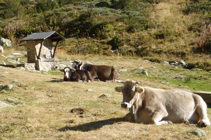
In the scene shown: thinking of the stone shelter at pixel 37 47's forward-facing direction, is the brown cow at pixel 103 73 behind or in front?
in front

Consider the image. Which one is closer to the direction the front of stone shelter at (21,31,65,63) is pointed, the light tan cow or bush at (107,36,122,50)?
the light tan cow

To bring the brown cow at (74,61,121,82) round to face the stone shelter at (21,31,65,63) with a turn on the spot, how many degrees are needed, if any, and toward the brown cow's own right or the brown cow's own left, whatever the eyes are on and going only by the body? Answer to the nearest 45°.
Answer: approximately 45° to the brown cow's own right

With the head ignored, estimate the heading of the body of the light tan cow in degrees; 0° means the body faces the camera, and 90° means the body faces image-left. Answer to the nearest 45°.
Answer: approximately 90°

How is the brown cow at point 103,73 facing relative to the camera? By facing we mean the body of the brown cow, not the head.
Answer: to the viewer's left

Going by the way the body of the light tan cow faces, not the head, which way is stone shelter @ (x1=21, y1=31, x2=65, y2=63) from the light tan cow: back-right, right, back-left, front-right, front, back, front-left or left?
front-right

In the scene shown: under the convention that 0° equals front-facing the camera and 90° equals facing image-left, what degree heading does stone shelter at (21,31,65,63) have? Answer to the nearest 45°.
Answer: approximately 315°

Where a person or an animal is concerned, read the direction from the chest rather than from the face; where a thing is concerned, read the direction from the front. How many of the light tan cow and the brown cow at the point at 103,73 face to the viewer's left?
2

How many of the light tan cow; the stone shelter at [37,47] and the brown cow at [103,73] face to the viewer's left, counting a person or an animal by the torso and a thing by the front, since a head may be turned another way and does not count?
2

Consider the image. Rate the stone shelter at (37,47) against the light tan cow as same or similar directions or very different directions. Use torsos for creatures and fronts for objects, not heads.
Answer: very different directions
